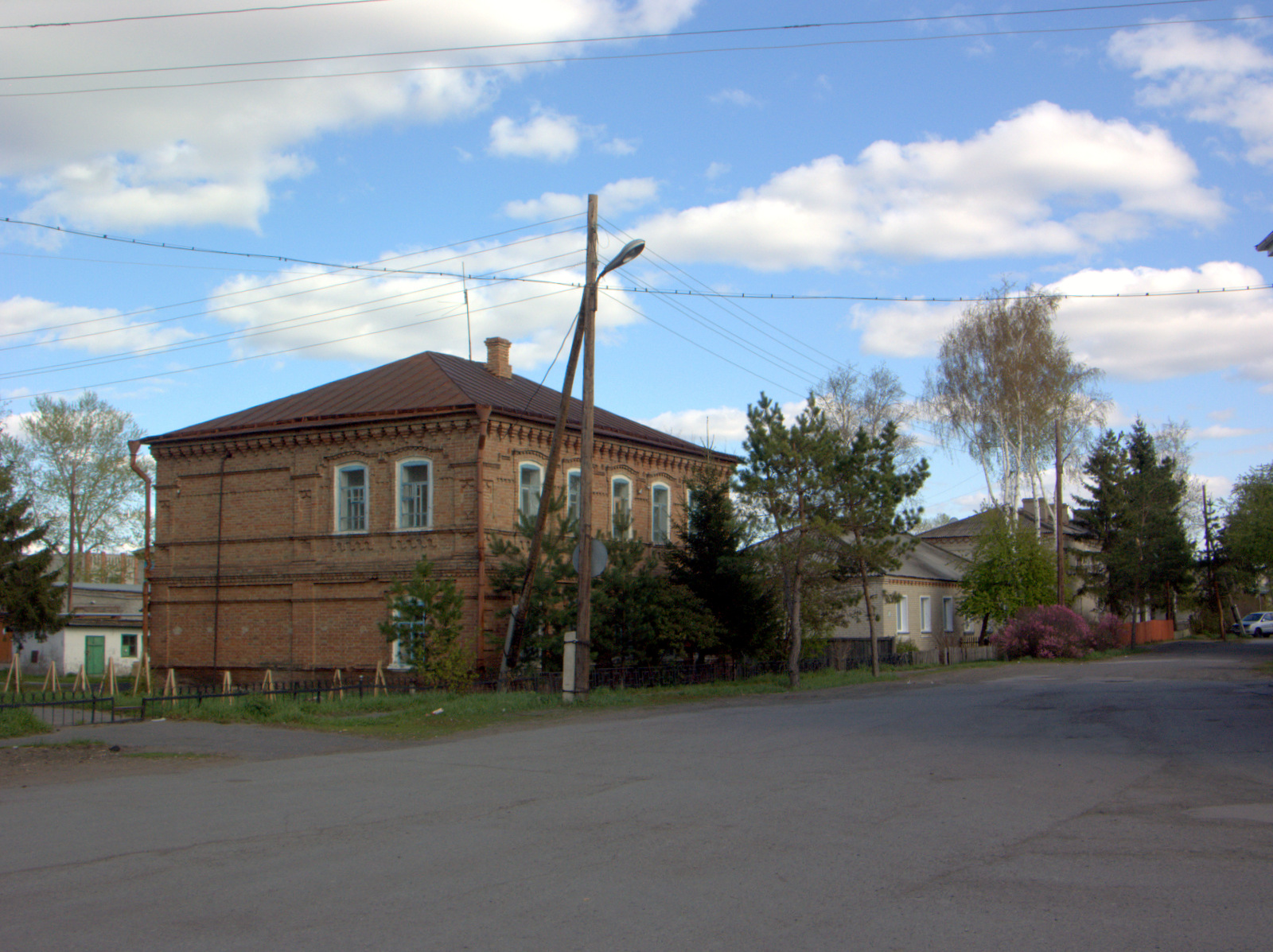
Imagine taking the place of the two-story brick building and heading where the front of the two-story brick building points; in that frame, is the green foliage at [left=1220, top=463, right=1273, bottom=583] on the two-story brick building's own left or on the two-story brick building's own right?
on the two-story brick building's own left

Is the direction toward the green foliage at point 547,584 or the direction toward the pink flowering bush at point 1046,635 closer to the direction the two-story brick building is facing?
the green foliage

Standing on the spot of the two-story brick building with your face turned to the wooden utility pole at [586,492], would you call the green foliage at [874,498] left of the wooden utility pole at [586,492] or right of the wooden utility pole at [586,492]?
left

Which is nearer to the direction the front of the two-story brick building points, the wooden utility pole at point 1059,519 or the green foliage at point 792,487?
the green foliage

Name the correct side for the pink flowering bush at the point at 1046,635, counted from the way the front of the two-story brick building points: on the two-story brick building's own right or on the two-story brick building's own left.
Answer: on the two-story brick building's own left
